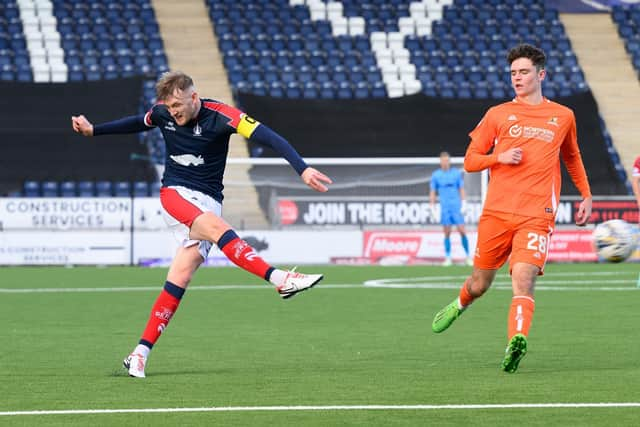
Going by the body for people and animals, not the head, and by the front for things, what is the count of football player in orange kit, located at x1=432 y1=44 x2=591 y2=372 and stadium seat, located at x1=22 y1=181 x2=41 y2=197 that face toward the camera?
2

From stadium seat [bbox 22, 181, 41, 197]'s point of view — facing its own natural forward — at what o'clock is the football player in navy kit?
The football player in navy kit is roughly at 12 o'clock from the stadium seat.

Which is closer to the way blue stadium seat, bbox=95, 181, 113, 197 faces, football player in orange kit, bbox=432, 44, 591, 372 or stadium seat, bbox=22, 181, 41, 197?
the football player in orange kit

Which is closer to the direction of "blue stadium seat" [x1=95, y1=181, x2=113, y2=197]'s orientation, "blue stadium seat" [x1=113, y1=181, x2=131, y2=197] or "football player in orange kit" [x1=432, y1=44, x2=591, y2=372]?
the football player in orange kit

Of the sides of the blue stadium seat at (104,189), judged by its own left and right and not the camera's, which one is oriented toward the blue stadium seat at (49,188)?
right
